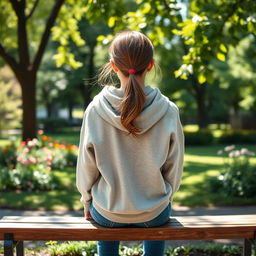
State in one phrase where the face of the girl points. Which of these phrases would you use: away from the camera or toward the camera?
away from the camera

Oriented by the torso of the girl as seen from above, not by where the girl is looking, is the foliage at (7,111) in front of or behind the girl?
in front

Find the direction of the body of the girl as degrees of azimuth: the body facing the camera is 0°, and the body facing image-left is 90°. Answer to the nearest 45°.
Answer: approximately 180°

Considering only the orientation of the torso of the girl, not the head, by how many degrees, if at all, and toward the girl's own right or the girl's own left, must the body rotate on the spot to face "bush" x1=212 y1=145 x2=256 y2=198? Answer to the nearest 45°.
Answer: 0° — they already face it

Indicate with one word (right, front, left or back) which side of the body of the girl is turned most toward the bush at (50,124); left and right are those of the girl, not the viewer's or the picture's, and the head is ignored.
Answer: front

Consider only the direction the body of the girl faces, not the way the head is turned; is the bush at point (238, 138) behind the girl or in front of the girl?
in front
